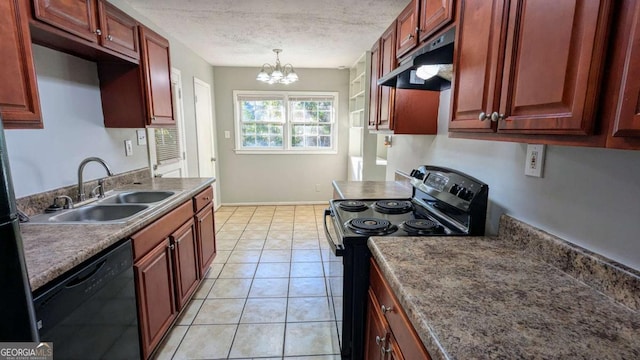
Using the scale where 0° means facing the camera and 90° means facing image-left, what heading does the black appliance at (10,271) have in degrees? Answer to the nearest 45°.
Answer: approximately 315°

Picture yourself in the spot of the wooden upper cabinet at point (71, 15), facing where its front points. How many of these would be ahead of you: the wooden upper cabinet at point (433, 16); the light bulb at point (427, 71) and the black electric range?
3

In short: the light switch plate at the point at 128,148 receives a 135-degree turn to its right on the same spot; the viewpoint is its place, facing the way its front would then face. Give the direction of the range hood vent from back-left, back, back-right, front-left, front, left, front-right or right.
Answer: back-left

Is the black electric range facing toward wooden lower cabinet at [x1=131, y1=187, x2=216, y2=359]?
yes

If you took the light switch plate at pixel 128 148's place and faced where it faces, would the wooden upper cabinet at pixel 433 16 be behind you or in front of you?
in front

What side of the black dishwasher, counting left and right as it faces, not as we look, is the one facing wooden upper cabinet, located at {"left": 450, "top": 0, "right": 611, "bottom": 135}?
front

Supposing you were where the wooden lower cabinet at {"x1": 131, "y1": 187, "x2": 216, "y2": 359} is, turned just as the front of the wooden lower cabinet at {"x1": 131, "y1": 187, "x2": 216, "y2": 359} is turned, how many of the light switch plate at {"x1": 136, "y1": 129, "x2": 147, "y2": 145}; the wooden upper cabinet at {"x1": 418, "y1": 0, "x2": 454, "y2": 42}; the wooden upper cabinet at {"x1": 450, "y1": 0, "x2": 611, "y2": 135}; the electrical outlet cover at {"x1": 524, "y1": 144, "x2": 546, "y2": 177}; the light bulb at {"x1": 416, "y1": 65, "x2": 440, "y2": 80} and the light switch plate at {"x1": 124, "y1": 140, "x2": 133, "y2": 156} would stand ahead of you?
4

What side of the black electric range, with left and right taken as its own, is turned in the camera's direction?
left

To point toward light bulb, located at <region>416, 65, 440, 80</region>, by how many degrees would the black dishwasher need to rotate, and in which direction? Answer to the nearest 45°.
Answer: approximately 45° to its left

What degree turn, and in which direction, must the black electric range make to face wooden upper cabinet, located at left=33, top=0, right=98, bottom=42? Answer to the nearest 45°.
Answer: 0° — it already faces it

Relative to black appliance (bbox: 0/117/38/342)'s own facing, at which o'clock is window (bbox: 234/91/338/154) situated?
The window is roughly at 9 o'clock from the black appliance.

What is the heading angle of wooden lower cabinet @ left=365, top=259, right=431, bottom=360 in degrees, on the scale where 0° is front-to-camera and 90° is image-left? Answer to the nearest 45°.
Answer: approximately 90°

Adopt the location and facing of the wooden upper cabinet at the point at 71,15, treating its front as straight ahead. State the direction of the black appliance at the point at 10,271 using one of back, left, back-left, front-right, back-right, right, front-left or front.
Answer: front-right

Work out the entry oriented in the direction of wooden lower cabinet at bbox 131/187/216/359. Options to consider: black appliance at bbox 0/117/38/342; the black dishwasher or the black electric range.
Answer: the black electric range

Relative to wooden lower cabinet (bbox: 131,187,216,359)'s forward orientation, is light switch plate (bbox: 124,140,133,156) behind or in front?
behind
